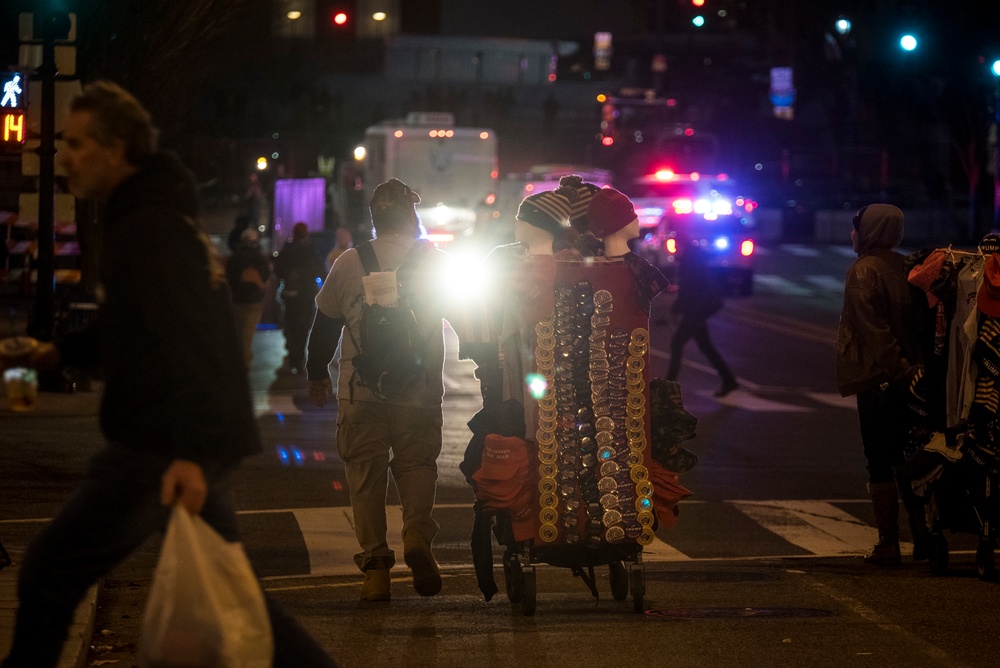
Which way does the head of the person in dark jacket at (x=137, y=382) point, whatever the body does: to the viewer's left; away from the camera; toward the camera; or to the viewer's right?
to the viewer's left

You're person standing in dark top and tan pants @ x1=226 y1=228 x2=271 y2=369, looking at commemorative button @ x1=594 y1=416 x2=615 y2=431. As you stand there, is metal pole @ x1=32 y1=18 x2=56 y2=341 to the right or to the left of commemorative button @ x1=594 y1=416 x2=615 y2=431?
right

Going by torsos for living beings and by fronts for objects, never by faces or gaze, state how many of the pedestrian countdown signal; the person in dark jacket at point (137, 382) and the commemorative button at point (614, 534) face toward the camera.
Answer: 2

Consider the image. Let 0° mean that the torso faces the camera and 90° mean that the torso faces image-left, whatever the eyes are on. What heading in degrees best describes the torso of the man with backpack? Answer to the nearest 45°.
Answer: approximately 180°
